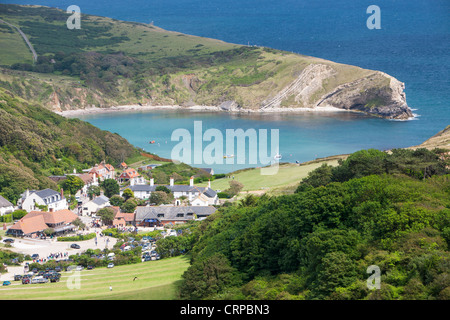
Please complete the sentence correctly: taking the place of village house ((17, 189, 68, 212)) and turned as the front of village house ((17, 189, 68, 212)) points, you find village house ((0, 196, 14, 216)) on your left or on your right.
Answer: on your right

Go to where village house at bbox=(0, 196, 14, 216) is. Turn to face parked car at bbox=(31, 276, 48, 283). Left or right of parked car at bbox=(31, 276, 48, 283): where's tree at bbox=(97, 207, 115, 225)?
left

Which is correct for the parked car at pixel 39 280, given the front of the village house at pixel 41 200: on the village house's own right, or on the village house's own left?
on the village house's own right

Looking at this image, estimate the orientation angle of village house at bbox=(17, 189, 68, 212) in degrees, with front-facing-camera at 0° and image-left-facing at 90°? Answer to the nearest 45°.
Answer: approximately 315°

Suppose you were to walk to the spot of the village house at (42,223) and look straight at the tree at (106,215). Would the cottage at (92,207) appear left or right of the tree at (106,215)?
left

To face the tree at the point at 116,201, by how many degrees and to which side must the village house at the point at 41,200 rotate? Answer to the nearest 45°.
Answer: approximately 45° to its left

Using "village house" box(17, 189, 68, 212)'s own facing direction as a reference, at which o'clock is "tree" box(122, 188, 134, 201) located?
The tree is roughly at 10 o'clock from the village house.

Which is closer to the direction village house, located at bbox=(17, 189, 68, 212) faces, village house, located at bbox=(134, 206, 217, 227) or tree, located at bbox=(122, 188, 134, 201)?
the village house
